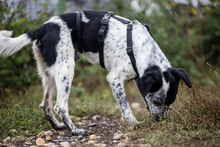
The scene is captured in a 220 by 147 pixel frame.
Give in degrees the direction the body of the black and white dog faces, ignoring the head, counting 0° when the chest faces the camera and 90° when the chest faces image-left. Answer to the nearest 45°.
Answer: approximately 270°

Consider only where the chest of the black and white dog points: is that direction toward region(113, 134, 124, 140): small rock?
no

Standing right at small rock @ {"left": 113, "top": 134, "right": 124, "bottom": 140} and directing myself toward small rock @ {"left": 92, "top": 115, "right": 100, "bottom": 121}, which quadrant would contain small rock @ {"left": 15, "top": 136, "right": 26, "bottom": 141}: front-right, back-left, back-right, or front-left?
front-left

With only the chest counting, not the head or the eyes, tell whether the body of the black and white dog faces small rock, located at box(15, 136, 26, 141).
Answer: no

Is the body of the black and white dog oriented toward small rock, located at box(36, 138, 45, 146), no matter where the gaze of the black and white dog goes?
no

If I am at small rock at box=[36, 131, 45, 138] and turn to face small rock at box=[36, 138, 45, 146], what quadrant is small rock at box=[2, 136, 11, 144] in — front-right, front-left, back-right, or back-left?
front-right

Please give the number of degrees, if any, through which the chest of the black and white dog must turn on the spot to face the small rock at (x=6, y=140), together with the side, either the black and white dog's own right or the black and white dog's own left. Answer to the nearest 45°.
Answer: approximately 135° to the black and white dog's own right

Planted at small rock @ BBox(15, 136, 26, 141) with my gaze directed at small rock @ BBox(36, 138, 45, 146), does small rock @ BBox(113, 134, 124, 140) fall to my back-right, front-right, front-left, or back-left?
front-left
